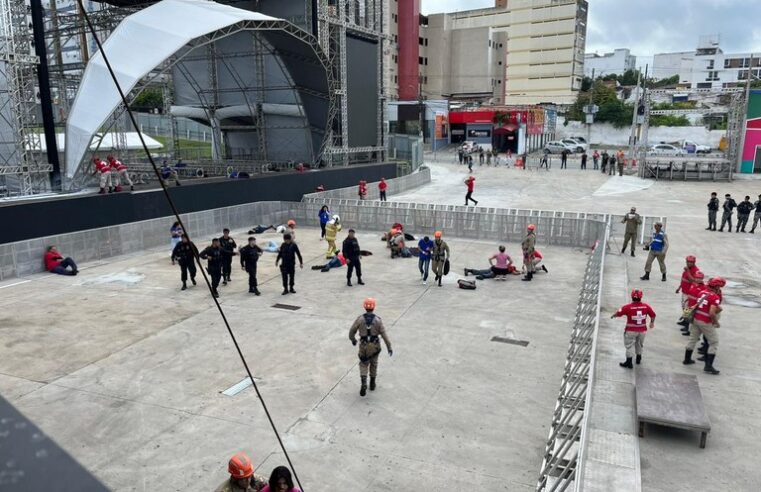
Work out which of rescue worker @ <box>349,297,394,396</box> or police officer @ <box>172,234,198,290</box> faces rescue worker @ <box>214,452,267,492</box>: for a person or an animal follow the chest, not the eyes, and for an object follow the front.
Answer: police officer @ <box>172,234,198,290</box>

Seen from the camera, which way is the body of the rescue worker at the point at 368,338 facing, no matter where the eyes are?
away from the camera

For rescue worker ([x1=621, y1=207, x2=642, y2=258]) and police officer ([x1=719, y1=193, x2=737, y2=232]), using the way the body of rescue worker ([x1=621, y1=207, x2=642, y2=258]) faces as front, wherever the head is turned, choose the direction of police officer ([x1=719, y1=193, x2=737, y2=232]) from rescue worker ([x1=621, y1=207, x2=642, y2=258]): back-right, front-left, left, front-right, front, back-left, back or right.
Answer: back-left

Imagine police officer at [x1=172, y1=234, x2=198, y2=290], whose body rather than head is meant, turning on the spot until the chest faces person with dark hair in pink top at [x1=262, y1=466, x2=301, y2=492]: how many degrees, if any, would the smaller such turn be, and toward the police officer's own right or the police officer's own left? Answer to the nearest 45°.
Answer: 0° — they already face them

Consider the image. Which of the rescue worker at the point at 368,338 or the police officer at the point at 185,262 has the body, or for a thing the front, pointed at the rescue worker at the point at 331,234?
the rescue worker at the point at 368,338

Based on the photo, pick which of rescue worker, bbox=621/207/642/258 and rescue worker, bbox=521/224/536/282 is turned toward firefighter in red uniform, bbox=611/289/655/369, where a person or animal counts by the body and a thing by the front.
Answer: rescue worker, bbox=621/207/642/258
